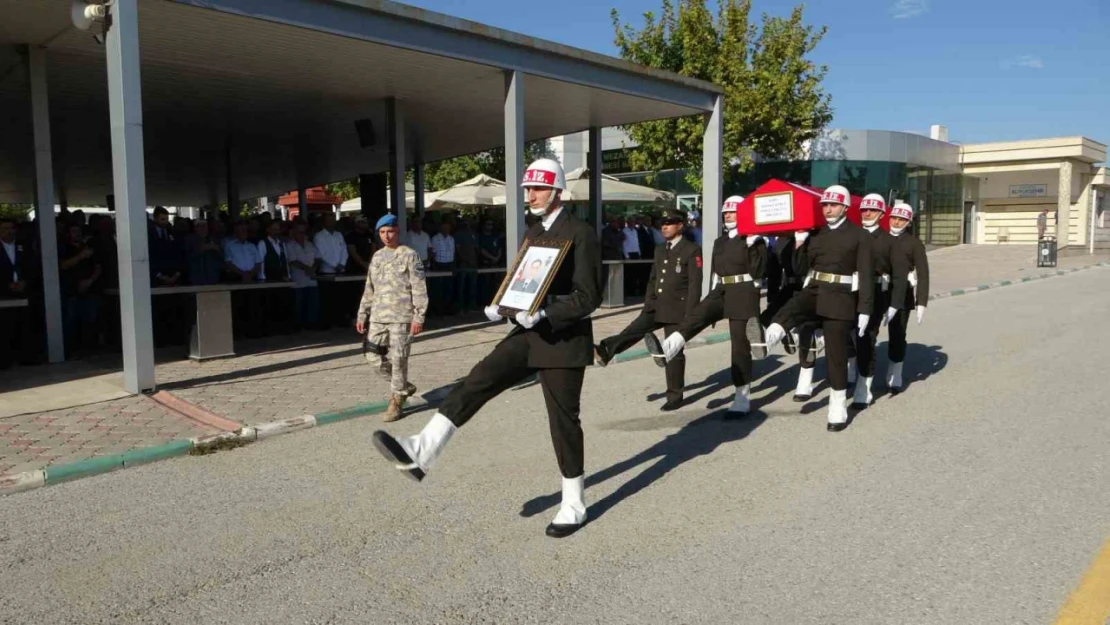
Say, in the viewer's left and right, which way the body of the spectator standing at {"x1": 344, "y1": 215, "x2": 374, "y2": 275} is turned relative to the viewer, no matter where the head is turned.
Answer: facing the viewer and to the right of the viewer

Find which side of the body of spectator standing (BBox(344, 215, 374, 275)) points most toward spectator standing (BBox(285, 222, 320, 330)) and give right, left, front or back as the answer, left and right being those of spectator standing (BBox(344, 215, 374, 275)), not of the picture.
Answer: right

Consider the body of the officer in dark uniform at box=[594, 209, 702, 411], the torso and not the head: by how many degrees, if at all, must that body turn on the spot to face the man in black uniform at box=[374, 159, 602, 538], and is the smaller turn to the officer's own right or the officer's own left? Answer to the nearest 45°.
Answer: approximately 45° to the officer's own left

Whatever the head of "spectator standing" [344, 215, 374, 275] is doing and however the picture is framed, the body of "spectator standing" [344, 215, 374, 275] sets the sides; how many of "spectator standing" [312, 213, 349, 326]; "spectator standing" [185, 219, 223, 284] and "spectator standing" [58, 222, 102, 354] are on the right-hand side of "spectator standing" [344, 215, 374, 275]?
3

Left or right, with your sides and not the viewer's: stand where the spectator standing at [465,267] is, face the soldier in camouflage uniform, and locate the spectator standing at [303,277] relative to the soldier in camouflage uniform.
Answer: right

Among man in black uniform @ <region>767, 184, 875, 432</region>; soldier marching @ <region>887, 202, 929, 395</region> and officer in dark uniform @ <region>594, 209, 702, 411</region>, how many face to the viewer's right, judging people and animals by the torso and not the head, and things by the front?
0

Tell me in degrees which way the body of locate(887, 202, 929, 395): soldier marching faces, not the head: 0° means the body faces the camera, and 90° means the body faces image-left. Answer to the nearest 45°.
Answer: approximately 45°

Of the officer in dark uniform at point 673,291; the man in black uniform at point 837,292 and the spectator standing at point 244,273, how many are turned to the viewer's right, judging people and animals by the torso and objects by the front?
0

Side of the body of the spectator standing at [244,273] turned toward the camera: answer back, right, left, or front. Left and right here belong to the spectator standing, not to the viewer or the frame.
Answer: front

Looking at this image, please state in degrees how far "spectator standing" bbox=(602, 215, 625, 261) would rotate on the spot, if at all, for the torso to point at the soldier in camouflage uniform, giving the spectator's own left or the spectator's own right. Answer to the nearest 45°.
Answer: approximately 45° to the spectator's own right

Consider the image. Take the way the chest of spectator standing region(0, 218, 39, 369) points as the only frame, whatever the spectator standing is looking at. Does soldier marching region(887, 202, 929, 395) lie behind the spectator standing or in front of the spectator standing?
in front

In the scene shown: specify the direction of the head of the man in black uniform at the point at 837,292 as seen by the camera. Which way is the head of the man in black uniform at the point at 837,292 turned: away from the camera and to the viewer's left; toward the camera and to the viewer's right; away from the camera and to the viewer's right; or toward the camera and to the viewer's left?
toward the camera and to the viewer's left

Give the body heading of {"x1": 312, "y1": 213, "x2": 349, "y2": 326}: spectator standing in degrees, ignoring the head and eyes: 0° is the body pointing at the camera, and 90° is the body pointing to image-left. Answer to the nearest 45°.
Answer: approximately 315°

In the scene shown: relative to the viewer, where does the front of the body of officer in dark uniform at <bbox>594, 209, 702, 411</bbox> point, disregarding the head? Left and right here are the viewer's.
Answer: facing the viewer and to the left of the viewer
